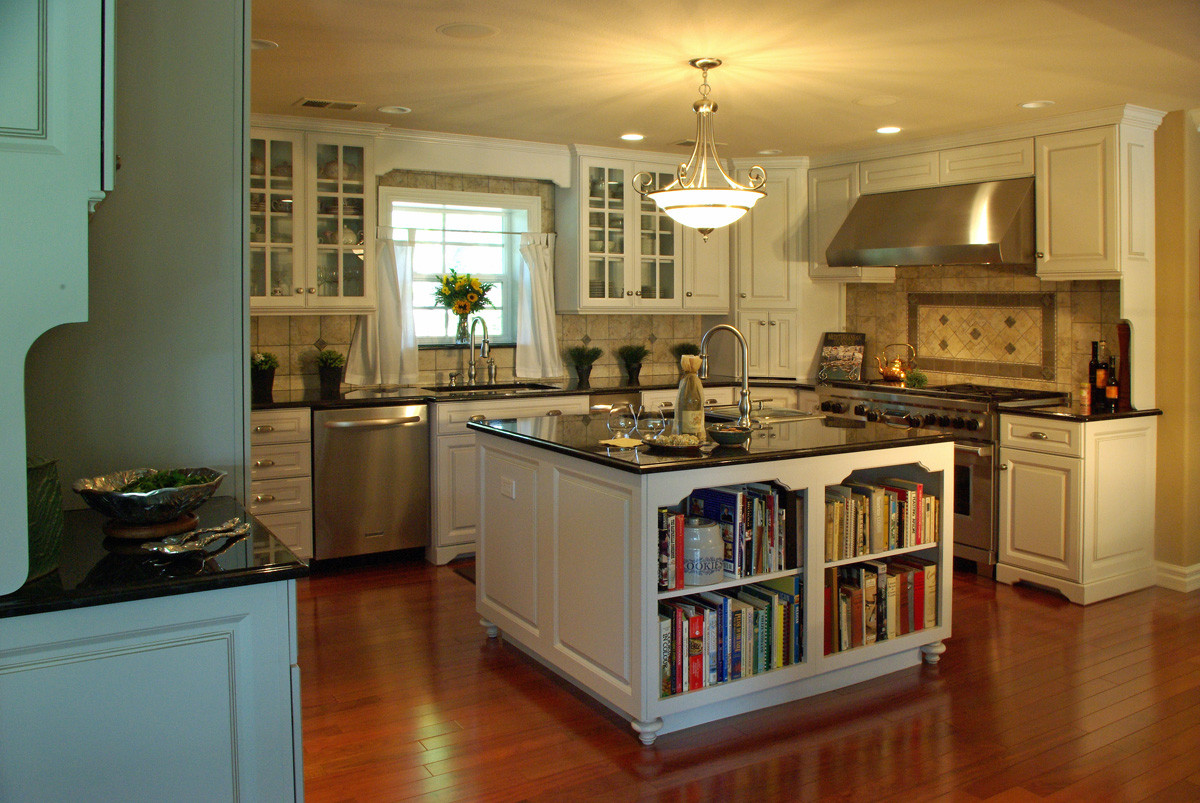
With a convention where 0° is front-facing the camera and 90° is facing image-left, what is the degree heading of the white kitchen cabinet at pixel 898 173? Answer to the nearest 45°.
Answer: approximately 45°

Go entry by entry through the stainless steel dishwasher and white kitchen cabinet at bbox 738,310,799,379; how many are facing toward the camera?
2

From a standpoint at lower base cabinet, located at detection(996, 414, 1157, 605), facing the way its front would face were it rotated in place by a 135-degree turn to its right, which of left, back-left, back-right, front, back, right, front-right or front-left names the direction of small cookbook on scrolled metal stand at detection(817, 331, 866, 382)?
front-left

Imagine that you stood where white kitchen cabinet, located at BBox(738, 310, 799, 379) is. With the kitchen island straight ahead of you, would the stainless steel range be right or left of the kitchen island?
left

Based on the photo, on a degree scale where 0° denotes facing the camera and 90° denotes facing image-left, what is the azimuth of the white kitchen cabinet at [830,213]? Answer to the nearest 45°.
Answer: approximately 45°

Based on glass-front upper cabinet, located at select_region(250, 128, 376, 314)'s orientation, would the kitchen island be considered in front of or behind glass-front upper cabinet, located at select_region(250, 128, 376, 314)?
in front

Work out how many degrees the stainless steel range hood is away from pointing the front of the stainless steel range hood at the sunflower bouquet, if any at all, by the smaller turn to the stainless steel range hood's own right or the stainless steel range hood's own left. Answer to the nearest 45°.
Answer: approximately 45° to the stainless steel range hood's own right

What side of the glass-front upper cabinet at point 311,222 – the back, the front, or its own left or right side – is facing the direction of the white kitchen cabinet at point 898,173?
left

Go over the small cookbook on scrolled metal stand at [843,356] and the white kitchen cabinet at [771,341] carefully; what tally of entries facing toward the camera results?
2
